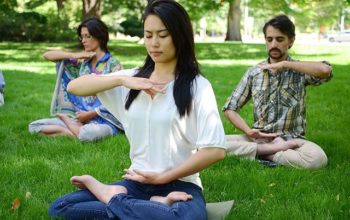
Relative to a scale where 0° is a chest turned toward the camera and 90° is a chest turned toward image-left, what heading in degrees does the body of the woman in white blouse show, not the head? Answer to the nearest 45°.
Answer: approximately 45°

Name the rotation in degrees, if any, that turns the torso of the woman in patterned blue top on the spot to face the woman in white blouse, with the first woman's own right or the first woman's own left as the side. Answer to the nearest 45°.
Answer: approximately 45° to the first woman's own left

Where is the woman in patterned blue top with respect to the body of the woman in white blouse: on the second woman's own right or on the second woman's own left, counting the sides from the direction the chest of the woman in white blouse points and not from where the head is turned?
on the second woman's own right

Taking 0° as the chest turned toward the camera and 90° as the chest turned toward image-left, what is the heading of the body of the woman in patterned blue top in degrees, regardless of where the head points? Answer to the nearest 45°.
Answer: approximately 45°
